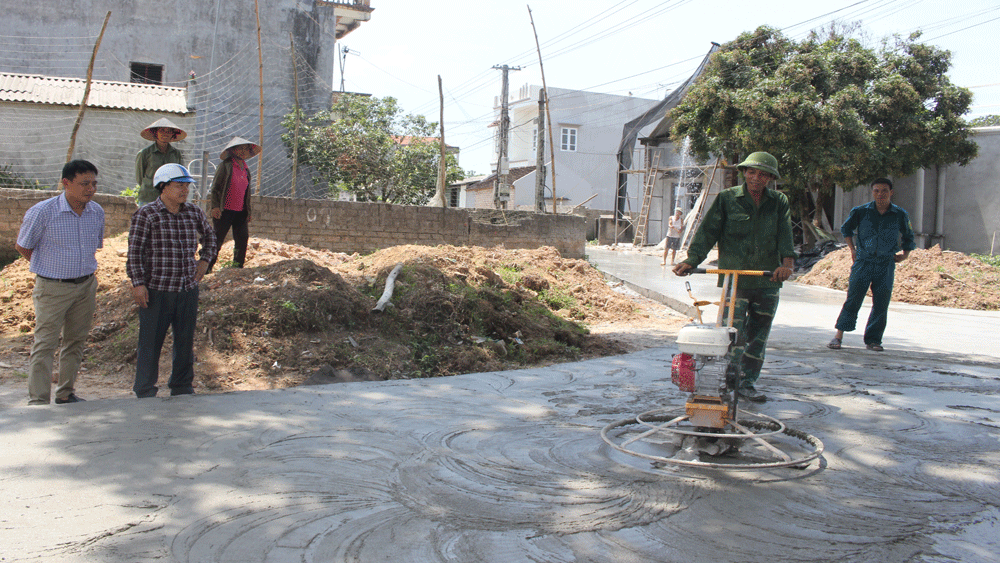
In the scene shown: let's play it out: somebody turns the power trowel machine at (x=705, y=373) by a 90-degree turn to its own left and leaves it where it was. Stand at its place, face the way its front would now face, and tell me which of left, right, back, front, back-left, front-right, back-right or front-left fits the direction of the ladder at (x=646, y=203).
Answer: left

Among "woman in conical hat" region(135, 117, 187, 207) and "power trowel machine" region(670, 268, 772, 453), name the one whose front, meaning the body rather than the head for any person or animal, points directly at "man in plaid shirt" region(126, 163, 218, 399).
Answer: the woman in conical hat

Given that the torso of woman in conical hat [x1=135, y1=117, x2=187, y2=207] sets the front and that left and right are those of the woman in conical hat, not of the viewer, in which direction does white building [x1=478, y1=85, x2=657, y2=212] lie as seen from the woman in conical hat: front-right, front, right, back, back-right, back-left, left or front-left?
back-left

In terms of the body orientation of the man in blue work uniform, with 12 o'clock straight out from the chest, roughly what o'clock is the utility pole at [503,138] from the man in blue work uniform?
The utility pole is roughly at 5 o'clock from the man in blue work uniform.

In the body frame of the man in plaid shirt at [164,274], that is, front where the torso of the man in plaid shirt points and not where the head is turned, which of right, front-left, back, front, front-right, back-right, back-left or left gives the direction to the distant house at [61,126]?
back-left

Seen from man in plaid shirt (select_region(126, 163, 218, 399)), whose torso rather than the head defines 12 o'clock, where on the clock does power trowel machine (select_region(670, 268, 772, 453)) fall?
The power trowel machine is roughly at 12 o'clock from the man in plaid shirt.

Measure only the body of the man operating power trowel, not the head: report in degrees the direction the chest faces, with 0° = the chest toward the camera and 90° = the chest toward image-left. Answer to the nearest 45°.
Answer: approximately 0°

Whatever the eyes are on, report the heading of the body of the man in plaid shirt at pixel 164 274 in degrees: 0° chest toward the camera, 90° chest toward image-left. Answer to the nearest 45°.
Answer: approximately 315°

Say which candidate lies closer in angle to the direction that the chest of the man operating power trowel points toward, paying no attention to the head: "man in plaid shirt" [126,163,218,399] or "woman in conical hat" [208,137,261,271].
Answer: the man in plaid shirt

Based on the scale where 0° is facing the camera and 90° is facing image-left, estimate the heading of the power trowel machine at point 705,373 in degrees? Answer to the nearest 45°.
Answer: approximately 0°

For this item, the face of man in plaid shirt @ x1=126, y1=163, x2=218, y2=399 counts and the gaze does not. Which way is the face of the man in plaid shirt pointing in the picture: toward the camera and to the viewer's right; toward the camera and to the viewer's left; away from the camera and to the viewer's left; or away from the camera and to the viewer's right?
toward the camera and to the viewer's right
